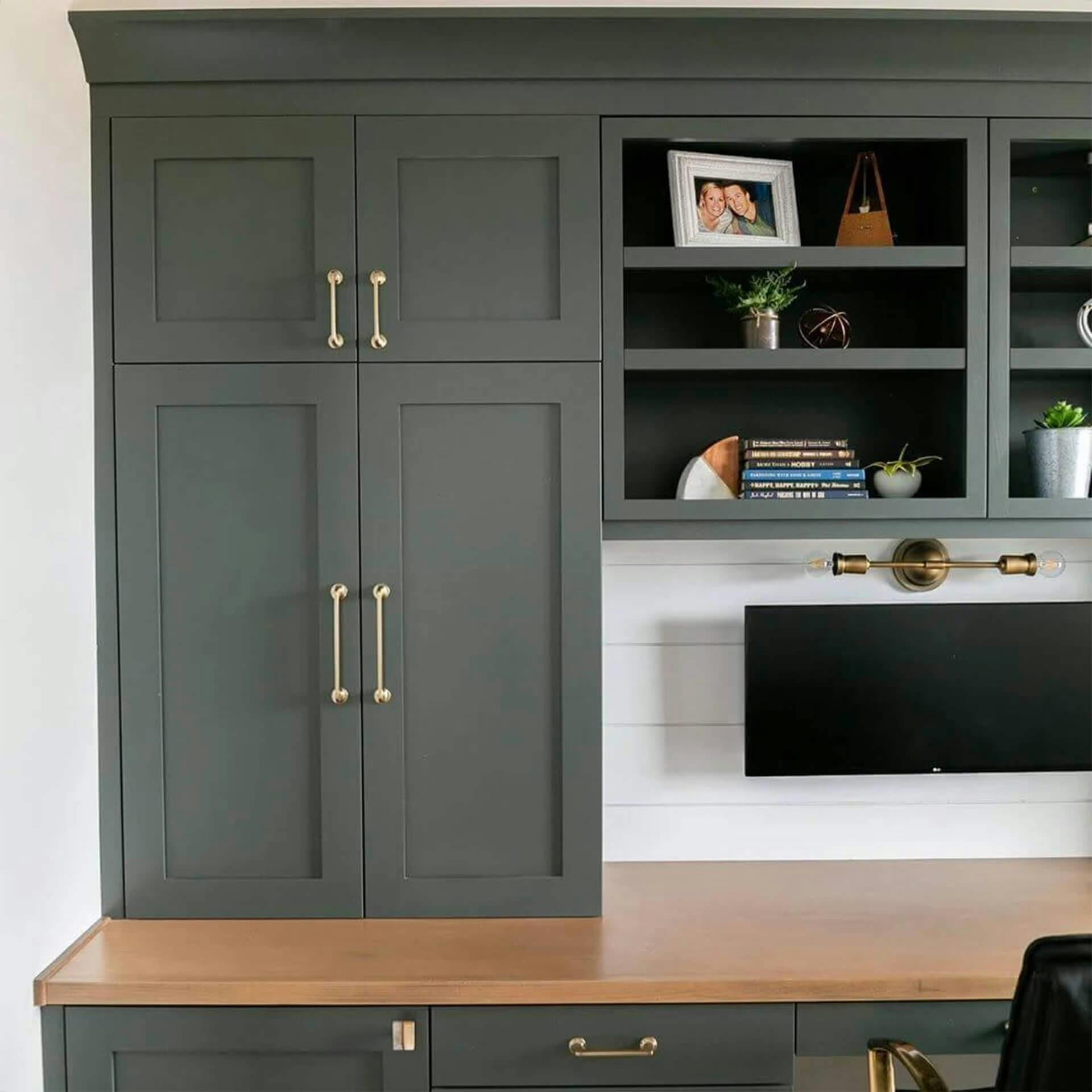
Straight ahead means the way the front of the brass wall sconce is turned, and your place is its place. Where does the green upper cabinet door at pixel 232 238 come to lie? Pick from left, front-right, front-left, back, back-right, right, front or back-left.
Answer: front-right

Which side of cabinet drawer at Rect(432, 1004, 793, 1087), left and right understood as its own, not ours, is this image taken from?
front

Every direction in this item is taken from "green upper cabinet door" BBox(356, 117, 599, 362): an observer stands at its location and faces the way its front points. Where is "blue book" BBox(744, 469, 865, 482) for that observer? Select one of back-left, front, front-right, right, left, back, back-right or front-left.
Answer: left

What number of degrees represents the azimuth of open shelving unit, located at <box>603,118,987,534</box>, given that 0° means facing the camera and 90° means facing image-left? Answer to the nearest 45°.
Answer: approximately 0°

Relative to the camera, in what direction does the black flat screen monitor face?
facing the viewer

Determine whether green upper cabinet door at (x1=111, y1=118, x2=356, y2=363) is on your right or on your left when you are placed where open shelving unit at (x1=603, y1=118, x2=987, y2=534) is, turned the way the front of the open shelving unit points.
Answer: on your right

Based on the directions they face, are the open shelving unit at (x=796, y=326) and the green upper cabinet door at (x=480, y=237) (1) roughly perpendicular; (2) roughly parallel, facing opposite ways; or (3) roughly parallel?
roughly parallel

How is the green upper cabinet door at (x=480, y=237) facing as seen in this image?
toward the camera

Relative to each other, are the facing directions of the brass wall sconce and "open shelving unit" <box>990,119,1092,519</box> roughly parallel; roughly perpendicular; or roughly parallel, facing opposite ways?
roughly parallel

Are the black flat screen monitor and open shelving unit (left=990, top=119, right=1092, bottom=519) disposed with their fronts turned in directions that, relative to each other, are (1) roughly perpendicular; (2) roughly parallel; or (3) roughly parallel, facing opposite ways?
roughly parallel
